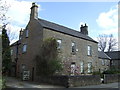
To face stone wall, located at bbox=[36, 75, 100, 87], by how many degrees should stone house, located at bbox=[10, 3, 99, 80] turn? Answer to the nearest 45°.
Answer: approximately 45° to its right

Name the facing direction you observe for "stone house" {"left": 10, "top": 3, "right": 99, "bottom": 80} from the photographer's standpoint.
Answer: facing the viewer and to the right of the viewer
